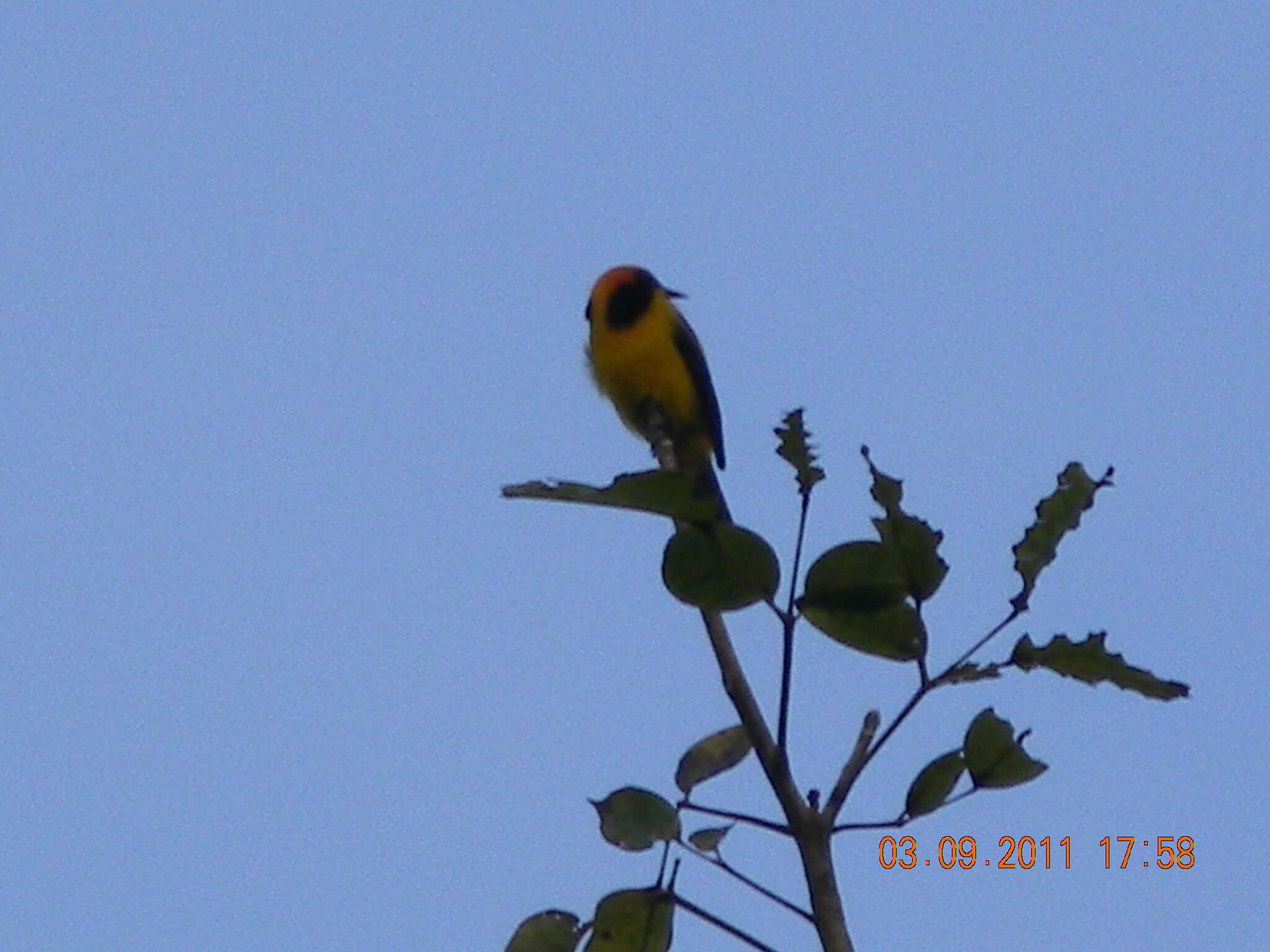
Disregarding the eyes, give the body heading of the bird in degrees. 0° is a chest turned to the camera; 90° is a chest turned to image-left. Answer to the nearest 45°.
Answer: approximately 45°

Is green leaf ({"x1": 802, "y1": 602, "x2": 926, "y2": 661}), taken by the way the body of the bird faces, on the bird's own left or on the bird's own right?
on the bird's own left

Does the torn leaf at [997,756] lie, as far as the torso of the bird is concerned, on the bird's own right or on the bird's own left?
on the bird's own left

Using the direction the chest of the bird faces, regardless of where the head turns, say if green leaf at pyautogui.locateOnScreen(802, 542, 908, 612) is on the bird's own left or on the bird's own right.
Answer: on the bird's own left
